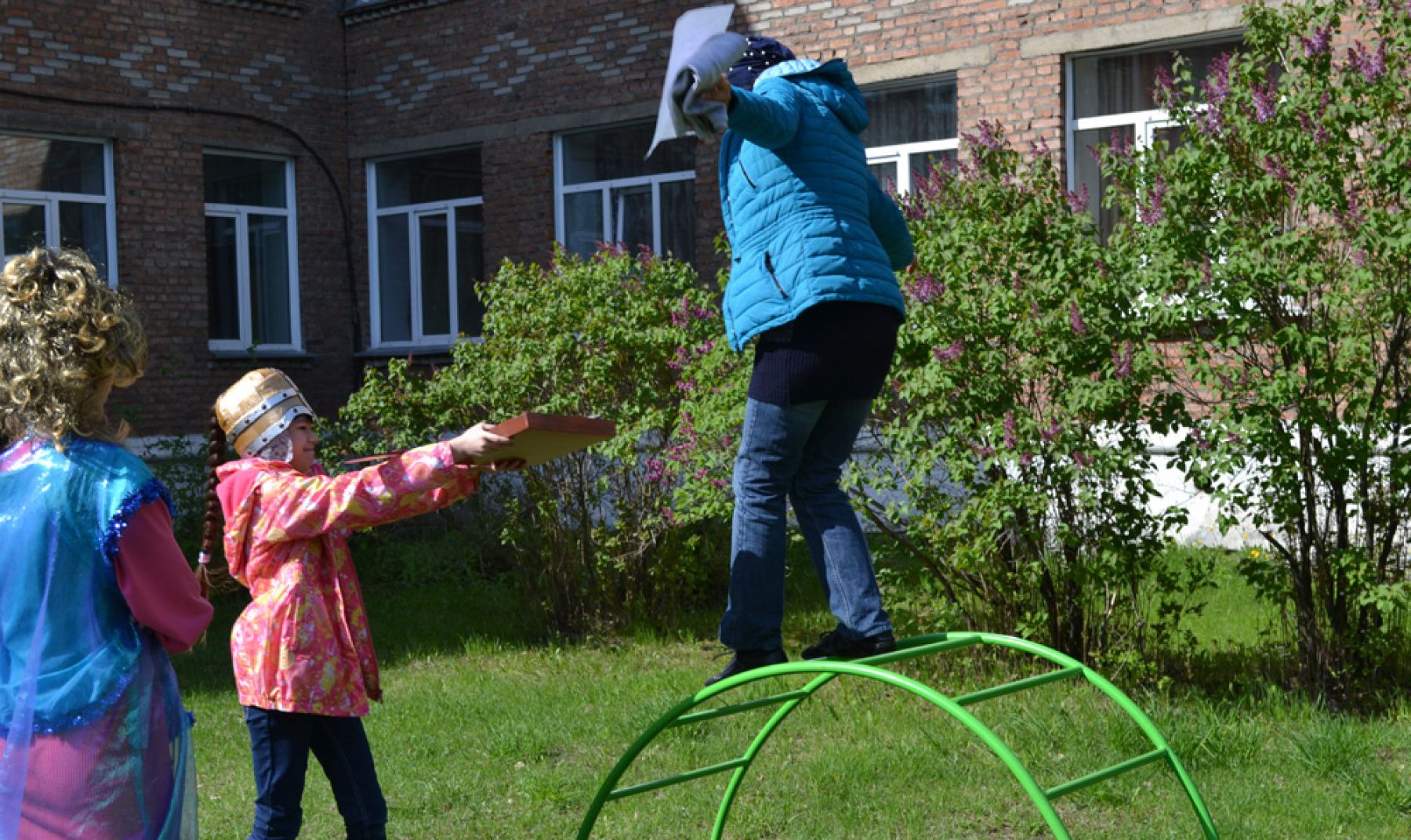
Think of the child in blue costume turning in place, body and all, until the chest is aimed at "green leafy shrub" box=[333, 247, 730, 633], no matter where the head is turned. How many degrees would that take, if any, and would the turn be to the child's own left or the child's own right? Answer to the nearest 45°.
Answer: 0° — they already face it

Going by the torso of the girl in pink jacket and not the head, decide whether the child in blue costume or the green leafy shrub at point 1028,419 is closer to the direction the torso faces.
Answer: the green leafy shrub

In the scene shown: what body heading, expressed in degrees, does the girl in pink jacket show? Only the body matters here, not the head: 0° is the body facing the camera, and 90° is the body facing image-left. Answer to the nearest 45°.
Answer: approximately 270°

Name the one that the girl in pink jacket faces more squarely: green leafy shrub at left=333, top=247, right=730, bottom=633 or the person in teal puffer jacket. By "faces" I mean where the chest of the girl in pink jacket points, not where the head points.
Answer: the person in teal puffer jacket

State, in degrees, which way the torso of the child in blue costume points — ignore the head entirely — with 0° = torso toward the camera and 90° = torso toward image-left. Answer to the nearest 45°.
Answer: approximately 225°

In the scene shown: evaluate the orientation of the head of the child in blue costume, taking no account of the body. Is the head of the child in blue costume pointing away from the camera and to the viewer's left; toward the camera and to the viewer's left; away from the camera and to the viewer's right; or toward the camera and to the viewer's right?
away from the camera and to the viewer's right

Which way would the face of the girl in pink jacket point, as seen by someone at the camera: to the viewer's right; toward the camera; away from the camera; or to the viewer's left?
to the viewer's right

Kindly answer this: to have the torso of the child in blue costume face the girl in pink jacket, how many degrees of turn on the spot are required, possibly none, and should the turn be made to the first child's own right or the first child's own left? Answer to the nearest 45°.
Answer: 0° — they already face them
